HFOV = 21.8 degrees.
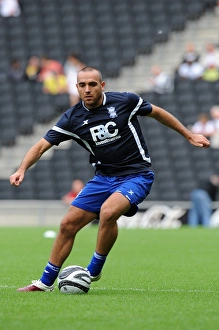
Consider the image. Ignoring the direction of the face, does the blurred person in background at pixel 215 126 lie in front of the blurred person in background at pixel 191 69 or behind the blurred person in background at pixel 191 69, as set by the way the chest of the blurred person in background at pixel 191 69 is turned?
in front

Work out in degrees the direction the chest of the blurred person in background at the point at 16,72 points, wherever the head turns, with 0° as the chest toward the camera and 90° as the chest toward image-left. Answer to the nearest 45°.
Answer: approximately 0°

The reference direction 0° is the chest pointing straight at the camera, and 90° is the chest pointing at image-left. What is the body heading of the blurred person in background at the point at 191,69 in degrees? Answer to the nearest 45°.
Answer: approximately 0°

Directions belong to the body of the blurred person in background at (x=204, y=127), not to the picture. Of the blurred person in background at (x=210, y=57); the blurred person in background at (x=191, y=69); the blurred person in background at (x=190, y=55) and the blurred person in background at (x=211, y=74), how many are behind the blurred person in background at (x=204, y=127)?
4
